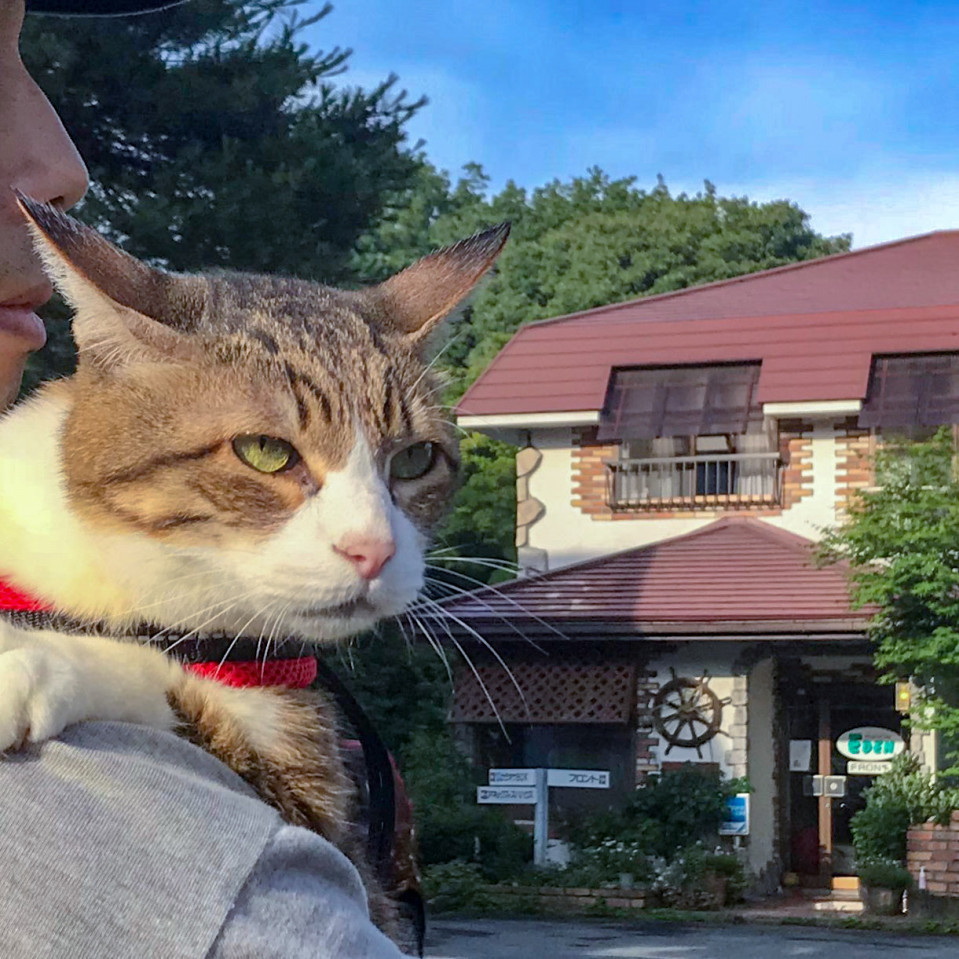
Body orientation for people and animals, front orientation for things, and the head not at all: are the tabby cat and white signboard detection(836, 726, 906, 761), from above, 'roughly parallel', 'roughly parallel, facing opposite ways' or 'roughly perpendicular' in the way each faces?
roughly perpendicular

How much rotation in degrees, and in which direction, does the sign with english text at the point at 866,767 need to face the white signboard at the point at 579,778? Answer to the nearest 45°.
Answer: approximately 90° to its right

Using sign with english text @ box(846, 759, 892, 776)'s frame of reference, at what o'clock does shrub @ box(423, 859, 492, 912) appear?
The shrub is roughly at 2 o'clock from the sign with english text.

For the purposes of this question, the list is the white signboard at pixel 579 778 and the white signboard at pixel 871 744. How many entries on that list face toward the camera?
2
